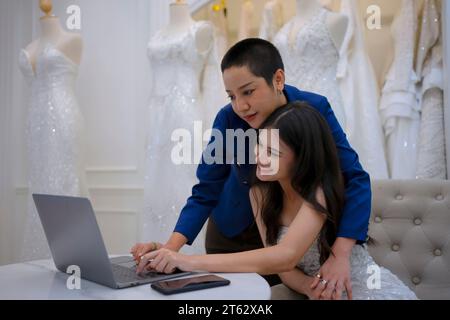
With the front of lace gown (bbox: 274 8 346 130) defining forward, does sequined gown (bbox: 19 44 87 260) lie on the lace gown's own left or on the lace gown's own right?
on the lace gown's own right

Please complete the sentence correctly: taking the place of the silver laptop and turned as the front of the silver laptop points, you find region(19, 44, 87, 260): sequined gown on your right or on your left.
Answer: on your left

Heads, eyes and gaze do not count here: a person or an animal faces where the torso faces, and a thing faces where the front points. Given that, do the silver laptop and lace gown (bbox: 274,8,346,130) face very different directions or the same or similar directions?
very different directions

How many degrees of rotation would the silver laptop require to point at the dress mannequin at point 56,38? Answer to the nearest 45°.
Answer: approximately 45° to its left

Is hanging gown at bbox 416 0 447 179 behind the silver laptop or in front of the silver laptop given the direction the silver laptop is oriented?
in front

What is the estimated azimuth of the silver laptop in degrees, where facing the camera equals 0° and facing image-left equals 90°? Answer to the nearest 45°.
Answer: approximately 225°

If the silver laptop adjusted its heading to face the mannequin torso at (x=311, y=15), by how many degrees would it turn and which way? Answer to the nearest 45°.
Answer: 0° — it already faces it

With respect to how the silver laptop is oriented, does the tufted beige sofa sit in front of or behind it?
in front

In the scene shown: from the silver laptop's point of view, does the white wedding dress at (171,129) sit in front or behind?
in front

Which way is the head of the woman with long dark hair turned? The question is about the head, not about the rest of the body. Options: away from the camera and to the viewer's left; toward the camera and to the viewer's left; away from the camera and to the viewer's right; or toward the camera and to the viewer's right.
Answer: toward the camera and to the viewer's left
